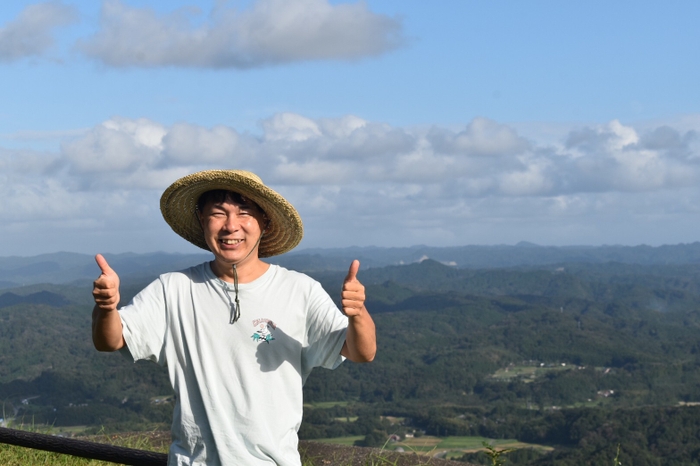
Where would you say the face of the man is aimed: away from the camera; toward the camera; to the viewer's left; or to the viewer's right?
toward the camera

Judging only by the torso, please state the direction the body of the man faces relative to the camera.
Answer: toward the camera
